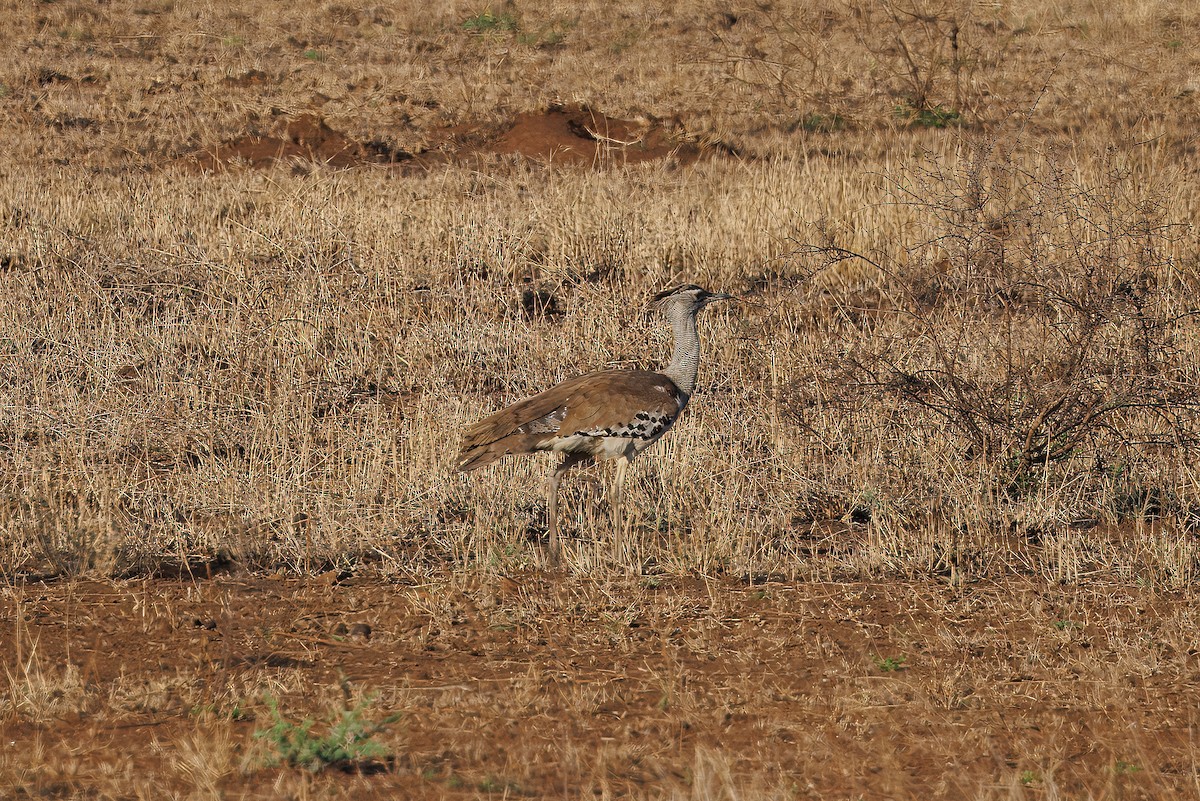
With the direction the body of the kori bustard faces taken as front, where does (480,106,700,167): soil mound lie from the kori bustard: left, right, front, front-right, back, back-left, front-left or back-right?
left

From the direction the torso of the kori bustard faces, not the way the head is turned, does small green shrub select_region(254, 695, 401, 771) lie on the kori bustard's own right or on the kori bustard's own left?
on the kori bustard's own right

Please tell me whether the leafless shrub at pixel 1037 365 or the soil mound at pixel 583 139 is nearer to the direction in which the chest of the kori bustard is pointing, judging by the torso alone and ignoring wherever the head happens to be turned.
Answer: the leafless shrub

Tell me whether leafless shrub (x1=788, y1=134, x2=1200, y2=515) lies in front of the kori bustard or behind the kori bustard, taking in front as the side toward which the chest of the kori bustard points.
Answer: in front

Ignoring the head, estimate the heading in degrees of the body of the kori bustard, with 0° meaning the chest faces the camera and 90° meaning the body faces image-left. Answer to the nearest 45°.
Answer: approximately 270°

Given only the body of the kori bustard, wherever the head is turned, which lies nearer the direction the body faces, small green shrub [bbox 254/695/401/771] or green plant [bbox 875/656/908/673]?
the green plant

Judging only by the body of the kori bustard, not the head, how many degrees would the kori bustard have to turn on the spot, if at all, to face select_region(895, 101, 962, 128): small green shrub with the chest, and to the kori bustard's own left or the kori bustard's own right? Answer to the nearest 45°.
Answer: approximately 90° to the kori bustard's own left

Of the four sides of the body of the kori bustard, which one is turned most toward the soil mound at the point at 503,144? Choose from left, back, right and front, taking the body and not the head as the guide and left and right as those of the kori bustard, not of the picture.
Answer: left

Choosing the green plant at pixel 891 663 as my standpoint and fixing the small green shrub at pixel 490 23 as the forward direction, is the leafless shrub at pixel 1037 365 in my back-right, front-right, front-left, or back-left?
front-right

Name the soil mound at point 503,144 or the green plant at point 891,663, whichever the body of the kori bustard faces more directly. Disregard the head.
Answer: the green plant

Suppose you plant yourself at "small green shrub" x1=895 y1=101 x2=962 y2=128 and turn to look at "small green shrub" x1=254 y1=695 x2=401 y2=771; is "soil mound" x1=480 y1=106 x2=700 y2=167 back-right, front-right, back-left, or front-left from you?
front-right

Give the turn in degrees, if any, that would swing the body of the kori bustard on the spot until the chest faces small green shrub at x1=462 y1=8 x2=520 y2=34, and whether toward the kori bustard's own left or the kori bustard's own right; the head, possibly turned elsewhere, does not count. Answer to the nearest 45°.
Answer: approximately 90° to the kori bustard's own left
